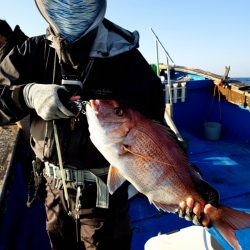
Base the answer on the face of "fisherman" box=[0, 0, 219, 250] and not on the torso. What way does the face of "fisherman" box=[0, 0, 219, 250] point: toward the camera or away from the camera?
toward the camera

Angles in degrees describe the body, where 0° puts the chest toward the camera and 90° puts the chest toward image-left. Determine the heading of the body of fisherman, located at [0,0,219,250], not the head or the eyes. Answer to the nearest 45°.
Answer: approximately 0°

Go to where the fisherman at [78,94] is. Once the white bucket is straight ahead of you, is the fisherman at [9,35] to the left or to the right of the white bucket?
left

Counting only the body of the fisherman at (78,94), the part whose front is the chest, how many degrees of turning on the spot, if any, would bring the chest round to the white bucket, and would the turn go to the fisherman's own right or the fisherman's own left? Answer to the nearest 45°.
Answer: approximately 135° to the fisherman's own left
